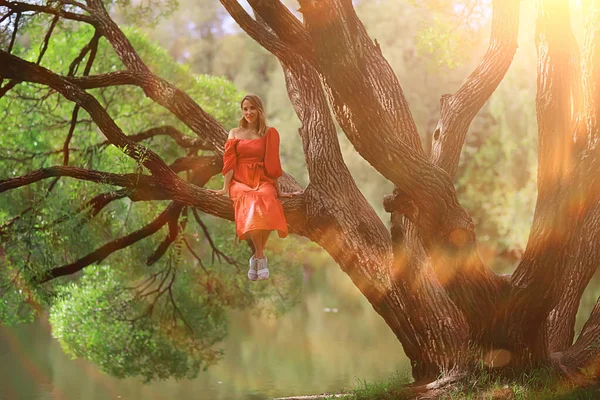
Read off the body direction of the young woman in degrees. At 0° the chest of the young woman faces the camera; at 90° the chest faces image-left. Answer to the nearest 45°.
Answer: approximately 0°
